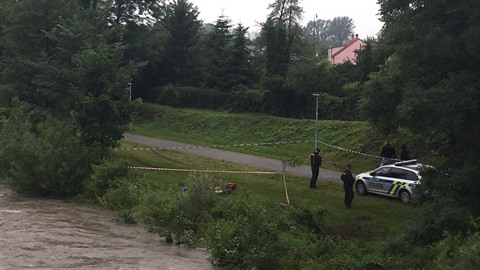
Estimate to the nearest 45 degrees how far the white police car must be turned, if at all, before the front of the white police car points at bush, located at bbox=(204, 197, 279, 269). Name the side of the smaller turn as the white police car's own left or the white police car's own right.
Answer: approximately 90° to the white police car's own left

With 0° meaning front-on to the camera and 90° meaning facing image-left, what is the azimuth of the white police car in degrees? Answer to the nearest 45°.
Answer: approximately 135°

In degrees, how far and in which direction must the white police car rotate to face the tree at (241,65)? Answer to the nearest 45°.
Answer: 0° — it already faces it

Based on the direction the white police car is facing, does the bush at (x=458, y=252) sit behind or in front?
behind

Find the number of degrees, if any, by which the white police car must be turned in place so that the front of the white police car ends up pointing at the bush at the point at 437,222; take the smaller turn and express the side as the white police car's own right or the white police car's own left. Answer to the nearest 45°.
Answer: approximately 135° to the white police car's own left
